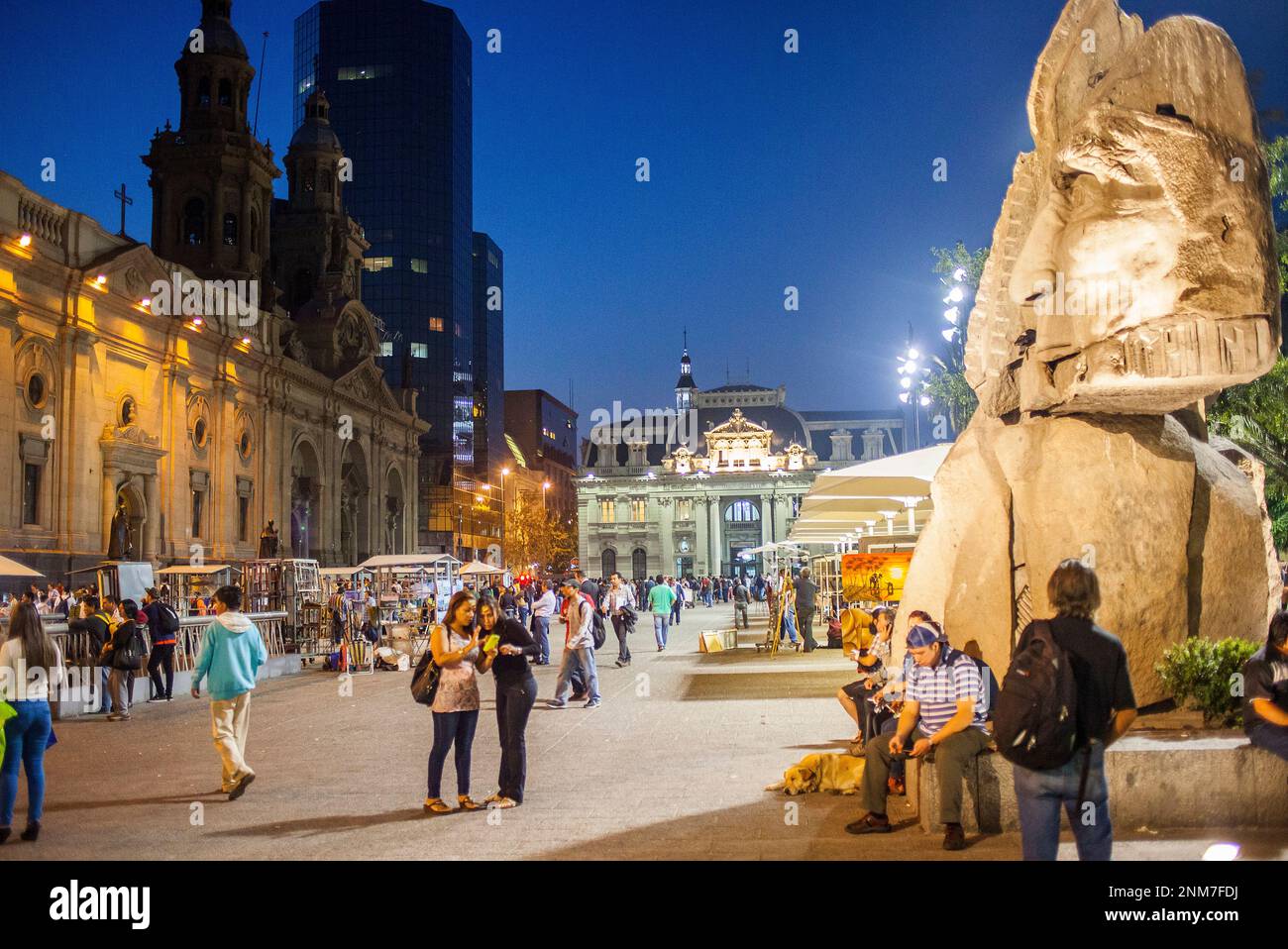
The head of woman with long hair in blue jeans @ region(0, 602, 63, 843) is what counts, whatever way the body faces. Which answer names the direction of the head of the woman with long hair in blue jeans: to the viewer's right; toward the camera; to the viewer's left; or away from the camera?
away from the camera

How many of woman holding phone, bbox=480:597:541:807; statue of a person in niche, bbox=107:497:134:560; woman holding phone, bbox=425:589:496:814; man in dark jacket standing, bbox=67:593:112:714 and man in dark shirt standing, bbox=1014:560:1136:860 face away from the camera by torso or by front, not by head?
1

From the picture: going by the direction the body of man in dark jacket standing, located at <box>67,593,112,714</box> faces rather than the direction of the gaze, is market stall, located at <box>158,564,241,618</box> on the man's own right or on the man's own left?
on the man's own right

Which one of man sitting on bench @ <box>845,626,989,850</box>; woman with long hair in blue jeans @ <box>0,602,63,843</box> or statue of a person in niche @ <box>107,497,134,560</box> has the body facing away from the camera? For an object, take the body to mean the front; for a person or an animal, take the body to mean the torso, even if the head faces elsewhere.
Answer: the woman with long hair in blue jeans

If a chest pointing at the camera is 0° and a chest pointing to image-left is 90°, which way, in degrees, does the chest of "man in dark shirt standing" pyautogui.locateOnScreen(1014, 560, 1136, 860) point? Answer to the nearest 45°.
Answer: approximately 180°

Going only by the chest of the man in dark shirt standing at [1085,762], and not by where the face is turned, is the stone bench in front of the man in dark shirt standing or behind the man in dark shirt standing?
in front

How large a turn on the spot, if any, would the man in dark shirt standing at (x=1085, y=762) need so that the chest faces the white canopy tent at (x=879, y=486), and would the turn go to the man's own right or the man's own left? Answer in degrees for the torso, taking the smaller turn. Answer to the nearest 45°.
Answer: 0° — they already face it

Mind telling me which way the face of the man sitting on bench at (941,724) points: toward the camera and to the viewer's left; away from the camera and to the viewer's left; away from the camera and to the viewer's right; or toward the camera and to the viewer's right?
toward the camera and to the viewer's left

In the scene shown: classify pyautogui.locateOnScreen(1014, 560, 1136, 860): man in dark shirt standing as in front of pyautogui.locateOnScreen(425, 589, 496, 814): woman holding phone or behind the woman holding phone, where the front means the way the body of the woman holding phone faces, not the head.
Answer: in front

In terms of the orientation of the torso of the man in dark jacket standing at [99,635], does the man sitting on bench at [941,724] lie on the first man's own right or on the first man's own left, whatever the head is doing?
on the first man's own left

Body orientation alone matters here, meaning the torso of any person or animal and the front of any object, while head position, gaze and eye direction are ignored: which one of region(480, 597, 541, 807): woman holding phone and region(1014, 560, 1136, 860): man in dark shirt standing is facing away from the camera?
the man in dark shirt standing
